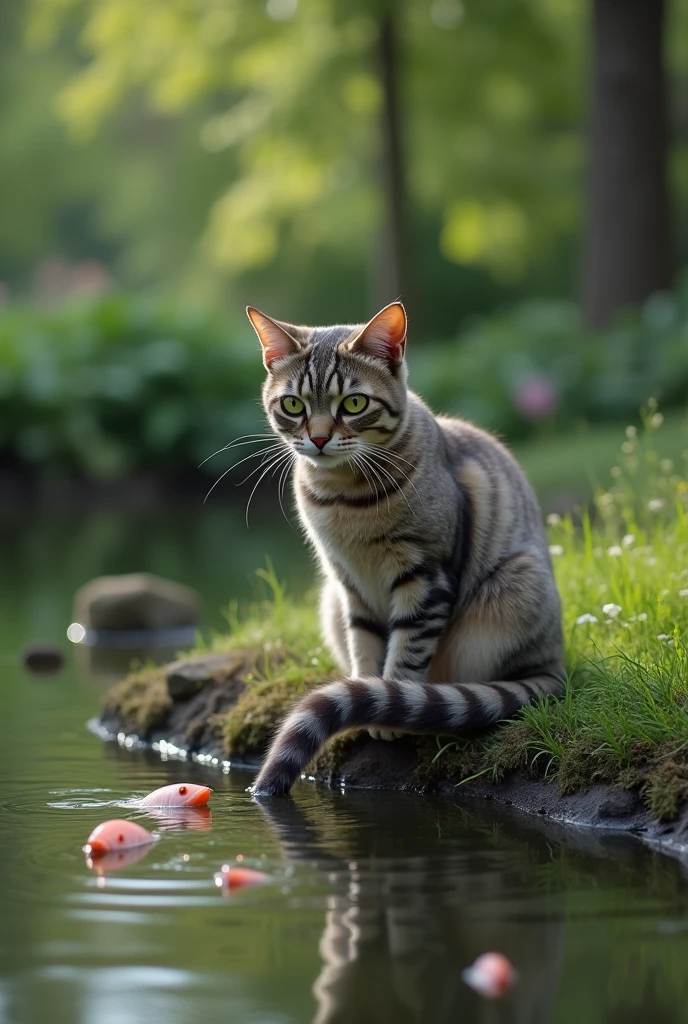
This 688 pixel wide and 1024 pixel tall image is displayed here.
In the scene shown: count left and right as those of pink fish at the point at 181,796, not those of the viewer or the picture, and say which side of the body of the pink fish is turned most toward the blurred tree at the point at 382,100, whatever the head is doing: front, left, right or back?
left

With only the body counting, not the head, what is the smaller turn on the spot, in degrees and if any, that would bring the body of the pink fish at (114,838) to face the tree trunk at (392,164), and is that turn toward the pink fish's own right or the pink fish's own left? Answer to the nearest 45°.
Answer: approximately 90° to the pink fish's own right

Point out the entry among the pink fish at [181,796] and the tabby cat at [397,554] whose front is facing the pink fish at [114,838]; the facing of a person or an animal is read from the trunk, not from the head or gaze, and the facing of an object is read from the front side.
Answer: the tabby cat

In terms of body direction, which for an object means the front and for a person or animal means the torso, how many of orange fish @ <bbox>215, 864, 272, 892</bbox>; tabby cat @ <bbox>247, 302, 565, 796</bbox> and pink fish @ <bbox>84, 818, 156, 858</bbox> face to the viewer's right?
0

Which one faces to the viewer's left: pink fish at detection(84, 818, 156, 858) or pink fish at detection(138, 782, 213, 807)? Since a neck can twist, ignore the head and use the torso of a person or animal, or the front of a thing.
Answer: pink fish at detection(84, 818, 156, 858)

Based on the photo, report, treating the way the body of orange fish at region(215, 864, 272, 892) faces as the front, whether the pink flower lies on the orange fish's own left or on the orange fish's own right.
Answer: on the orange fish's own right

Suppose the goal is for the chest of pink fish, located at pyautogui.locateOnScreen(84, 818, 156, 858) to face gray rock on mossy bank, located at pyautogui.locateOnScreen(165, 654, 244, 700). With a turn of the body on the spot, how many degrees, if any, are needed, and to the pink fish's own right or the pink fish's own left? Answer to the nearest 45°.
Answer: approximately 90° to the pink fish's own right

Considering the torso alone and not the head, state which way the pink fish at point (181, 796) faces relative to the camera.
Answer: to the viewer's right

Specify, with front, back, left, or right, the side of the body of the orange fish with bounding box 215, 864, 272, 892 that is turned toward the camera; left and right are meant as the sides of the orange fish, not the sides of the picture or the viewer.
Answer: left

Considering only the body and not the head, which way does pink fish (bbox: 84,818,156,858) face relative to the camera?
to the viewer's left
